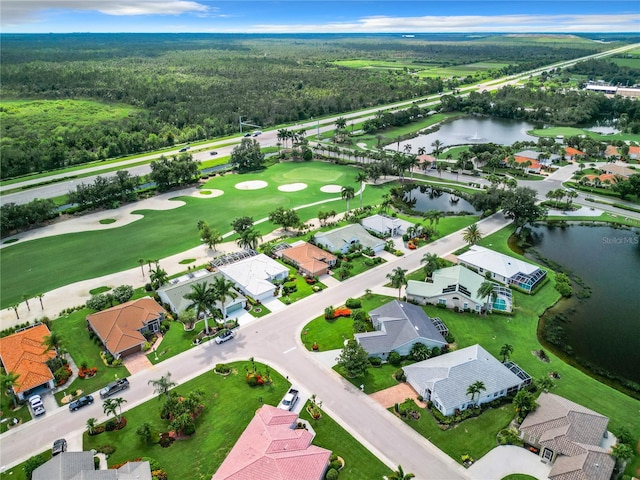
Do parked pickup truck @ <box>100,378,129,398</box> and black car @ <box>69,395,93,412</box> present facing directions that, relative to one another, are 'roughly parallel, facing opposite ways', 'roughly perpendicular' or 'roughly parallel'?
roughly parallel

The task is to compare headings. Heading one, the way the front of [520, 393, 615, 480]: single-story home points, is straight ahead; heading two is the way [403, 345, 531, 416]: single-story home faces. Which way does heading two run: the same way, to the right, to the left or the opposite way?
the same way

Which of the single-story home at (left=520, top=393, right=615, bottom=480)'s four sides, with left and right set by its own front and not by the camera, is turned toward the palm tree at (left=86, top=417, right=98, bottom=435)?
front

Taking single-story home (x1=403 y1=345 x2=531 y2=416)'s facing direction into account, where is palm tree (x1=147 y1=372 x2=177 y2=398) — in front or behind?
in front

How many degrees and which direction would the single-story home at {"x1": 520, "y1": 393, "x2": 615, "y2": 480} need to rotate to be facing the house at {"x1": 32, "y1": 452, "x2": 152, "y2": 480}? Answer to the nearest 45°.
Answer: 0° — it already faces it

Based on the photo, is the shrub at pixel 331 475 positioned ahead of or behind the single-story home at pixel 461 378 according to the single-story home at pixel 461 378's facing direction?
ahead

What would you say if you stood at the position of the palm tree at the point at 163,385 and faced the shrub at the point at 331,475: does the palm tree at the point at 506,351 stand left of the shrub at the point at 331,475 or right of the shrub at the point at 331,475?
left

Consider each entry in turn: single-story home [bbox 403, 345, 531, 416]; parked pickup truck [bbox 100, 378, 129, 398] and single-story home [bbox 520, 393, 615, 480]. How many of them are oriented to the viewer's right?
0

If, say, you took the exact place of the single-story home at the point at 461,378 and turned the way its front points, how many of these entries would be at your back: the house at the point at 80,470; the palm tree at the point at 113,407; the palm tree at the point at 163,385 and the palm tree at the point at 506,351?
1
